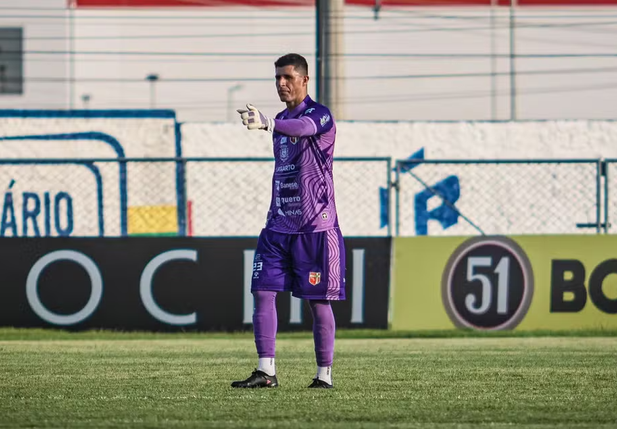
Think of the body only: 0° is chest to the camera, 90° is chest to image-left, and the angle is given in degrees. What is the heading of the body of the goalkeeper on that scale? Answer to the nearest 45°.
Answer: approximately 45°

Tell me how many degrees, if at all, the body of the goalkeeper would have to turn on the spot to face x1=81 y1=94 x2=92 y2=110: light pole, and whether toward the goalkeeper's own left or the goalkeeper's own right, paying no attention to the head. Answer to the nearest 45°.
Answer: approximately 135° to the goalkeeper's own right

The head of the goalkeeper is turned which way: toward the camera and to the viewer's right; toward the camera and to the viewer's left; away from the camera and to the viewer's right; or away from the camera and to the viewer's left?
toward the camera and to the viewer's left

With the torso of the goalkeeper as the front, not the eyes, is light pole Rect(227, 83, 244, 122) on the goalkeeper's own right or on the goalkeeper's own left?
on the goalkeeper's own right
